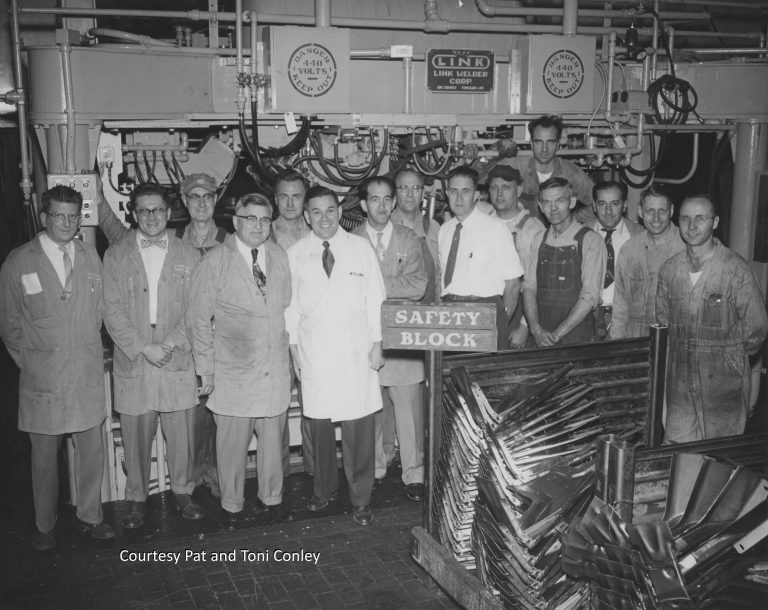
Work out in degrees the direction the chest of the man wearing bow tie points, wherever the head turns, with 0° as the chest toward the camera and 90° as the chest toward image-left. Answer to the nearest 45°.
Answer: approximately 0°

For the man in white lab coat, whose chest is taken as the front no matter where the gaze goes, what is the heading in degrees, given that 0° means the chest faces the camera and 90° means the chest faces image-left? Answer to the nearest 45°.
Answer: approximately 0°

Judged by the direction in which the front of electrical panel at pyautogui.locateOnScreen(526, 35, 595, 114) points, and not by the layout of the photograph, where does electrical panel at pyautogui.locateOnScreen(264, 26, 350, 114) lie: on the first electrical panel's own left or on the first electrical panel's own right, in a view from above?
on the first electrical panel's own right

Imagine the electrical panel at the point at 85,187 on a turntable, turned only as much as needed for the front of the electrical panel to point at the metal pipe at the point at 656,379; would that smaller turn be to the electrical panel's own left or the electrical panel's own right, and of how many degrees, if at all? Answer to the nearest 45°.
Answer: approximately 45° to the electrical panel's own left

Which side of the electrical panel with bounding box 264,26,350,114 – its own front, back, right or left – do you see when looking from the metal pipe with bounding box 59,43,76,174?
right
